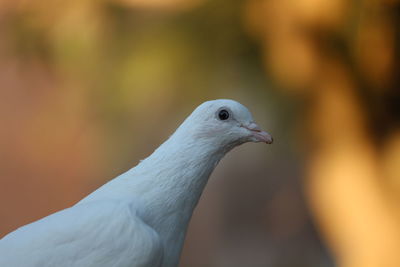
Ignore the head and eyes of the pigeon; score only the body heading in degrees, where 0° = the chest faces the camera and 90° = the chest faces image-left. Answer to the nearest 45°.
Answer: approximately 270°
